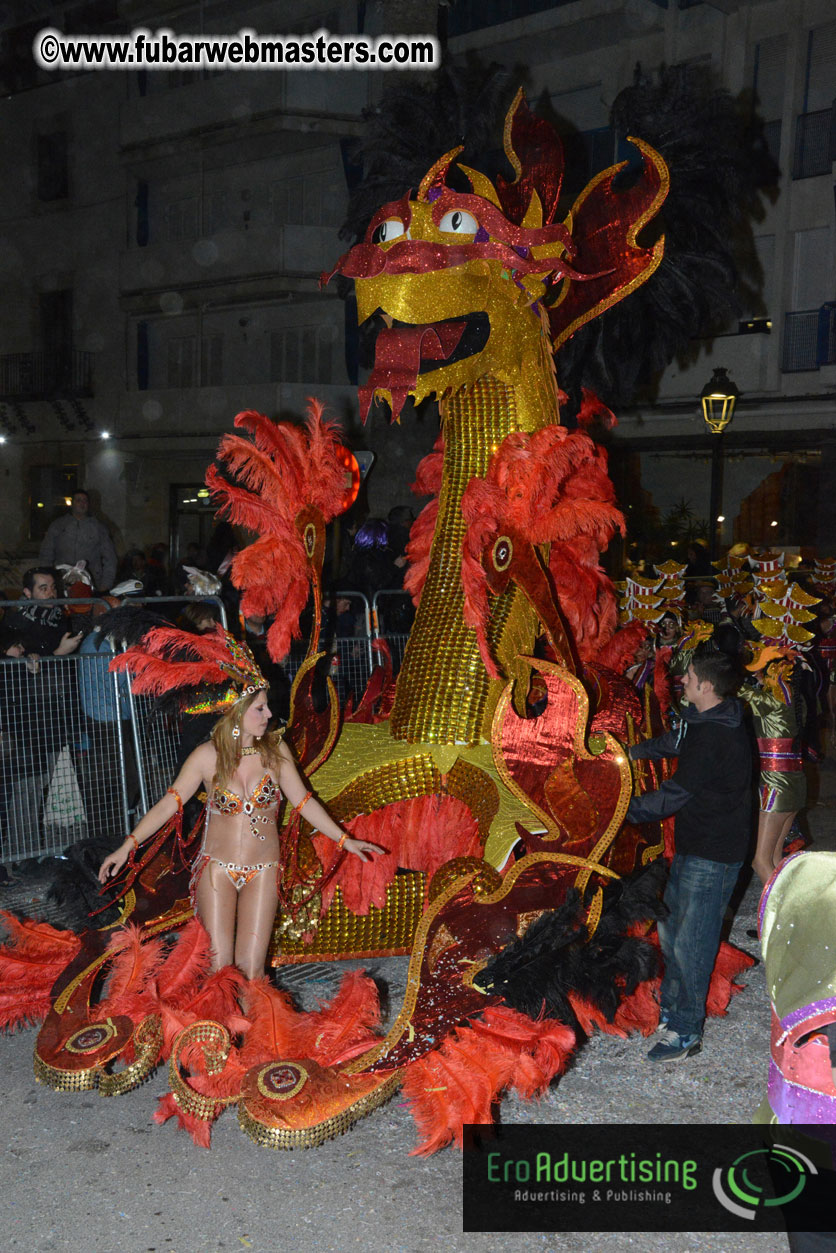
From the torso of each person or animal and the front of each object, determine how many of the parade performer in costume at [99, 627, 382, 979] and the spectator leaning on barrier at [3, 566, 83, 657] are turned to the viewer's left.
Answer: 0

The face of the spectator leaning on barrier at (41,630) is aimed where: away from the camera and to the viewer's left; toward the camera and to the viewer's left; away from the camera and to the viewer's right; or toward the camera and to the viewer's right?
toward the camera and to the viewer's right

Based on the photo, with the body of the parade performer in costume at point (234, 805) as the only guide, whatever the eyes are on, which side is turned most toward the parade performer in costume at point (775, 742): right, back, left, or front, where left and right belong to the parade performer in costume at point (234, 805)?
left

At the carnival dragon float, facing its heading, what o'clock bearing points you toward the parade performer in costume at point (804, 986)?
The parade performer in costume is roughly at 10 o'clock from the carnival dragon float.

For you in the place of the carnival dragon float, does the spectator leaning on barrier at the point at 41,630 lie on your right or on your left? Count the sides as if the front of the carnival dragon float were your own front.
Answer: on your right

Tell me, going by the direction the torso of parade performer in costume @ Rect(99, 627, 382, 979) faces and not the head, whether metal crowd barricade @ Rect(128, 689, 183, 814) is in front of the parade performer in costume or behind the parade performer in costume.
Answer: behind

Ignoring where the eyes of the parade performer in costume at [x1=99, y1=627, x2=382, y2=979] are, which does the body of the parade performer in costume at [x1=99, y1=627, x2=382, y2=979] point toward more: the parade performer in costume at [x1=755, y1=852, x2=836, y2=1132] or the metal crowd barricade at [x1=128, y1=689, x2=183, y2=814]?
the parade performer in costume

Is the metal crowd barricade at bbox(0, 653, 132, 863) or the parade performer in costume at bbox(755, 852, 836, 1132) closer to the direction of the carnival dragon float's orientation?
the parade performer in costume

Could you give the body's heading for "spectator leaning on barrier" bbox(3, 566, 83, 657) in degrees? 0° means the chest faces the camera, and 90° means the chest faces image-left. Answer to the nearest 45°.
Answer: approximately 315°

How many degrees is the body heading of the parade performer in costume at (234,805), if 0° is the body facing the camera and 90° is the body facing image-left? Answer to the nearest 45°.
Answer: approximately 0°

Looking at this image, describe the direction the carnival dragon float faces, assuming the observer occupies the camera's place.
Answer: facing the viewer and to the left of the viewer

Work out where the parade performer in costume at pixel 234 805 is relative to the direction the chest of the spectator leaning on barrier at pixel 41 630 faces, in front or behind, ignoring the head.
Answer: in front
